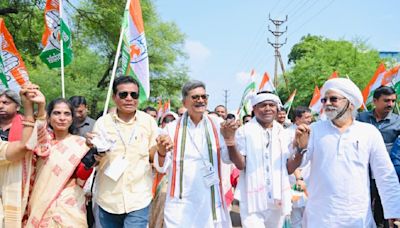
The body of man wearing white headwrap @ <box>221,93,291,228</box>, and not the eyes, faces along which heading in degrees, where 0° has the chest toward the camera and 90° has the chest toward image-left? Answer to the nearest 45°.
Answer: approximately 0°

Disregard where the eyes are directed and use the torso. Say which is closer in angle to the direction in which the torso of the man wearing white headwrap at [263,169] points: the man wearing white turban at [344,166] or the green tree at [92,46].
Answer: the man wearing white turban

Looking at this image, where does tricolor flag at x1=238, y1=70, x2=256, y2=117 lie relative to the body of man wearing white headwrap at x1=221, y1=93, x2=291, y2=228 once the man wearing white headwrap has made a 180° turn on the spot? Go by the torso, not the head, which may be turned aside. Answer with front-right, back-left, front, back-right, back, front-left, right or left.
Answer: front

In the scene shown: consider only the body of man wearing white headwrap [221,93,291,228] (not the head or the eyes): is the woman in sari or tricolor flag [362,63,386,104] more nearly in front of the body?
the woman in sari

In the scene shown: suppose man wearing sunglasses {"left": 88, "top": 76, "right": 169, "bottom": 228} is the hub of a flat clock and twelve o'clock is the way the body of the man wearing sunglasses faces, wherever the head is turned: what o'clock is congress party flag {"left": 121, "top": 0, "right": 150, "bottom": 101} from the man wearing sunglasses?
The congress party flag is roughly at 6 o'clock from the man wearing sunglasses.

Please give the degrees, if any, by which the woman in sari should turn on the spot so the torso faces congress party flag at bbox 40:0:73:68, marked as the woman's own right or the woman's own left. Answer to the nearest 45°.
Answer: approximately 180°

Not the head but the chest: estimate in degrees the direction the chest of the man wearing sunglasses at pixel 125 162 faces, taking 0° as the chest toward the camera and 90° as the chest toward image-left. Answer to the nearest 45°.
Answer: approximately 0°
